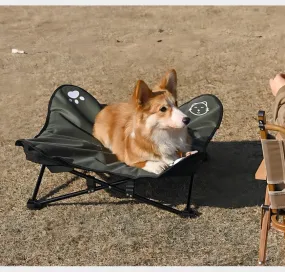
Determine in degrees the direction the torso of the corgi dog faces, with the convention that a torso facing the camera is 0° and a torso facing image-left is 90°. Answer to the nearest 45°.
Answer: approximately 315°
